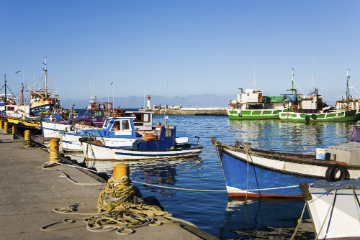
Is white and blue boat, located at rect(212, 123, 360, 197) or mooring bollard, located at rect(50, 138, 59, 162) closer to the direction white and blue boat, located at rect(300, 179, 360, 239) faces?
the mooring bollard

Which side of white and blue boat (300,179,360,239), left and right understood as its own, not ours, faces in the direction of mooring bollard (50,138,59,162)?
front

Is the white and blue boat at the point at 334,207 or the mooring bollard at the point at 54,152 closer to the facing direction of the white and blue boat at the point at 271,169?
the mooring bollard

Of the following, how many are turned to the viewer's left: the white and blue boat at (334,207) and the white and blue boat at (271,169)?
2

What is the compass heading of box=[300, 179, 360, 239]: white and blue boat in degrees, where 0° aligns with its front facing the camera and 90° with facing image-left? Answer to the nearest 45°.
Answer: approximately 90°

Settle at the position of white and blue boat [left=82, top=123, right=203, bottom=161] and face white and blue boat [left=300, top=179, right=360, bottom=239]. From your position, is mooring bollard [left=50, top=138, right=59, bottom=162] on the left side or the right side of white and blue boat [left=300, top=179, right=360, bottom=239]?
right

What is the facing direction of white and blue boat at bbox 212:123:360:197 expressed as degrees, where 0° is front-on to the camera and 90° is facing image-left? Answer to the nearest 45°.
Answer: approximately 90°
